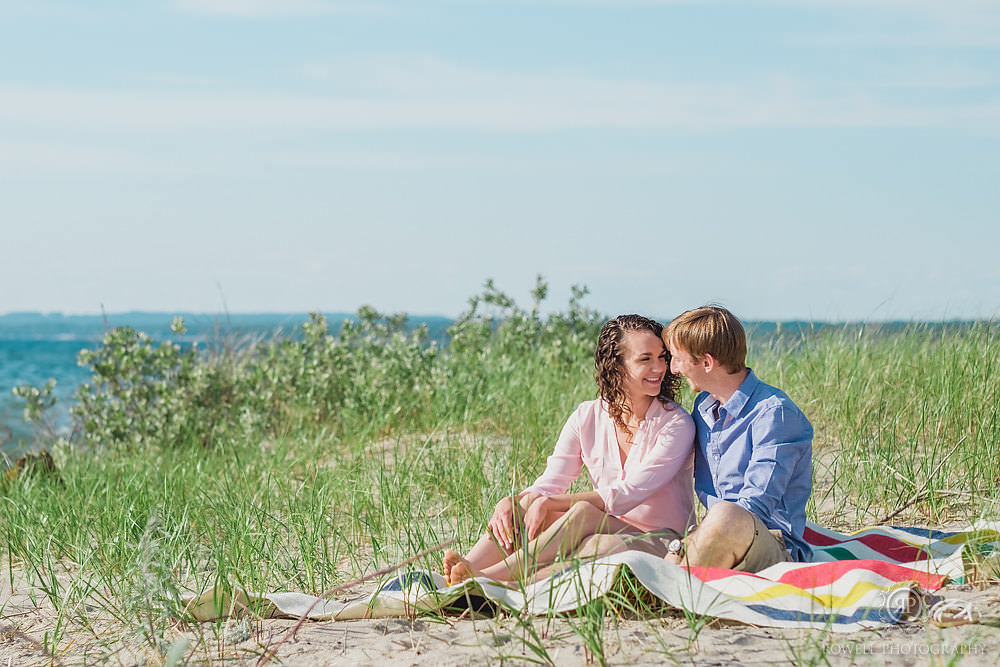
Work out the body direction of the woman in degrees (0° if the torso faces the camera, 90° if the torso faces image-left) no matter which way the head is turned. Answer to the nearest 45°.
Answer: approximately 45°

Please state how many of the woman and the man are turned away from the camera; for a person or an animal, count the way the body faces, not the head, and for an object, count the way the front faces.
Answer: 0
